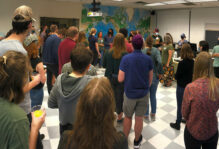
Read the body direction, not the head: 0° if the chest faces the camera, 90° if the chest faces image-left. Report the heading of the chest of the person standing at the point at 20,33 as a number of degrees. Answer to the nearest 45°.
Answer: approximately 225°

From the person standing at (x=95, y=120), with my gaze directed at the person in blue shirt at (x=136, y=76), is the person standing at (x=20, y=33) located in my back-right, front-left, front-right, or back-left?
front-left

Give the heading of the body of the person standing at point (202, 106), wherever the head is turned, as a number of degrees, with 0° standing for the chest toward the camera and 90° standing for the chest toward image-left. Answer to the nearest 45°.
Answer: approximately 180°

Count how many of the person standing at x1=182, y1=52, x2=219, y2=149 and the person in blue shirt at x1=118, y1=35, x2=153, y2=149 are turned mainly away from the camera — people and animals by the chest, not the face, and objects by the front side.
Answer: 2

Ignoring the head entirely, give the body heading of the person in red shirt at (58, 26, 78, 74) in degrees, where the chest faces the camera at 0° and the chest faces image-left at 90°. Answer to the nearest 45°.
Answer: approximately 225°

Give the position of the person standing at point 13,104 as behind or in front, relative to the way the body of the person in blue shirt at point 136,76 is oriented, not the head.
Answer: behind

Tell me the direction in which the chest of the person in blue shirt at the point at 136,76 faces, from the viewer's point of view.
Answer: away from the camera

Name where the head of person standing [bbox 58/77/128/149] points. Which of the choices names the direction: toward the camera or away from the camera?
away from the camera

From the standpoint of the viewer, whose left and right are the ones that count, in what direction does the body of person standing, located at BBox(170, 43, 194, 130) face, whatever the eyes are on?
facing away from the viewer and to the left of the viewer

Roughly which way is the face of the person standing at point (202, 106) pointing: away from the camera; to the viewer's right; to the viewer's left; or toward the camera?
away from the camera

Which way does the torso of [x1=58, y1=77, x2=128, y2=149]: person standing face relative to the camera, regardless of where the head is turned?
away from the camera

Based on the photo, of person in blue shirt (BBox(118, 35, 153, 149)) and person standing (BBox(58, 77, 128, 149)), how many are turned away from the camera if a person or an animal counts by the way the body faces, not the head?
2

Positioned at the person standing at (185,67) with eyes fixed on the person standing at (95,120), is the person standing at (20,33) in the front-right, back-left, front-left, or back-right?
front-right
